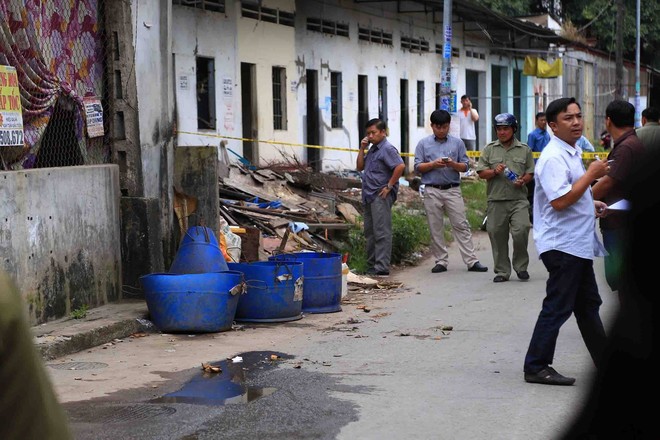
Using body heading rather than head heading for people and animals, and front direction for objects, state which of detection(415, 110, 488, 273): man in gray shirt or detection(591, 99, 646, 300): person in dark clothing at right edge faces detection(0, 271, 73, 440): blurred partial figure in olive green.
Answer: the man in gray shirt

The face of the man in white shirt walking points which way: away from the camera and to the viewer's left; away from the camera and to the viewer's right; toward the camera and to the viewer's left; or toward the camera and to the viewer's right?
toward the camera and to the viewer's right

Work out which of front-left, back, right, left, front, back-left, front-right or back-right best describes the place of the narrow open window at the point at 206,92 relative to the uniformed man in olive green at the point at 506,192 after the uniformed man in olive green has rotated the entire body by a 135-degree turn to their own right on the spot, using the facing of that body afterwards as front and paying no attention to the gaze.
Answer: front

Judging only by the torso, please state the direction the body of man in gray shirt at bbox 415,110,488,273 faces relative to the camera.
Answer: toward the camera

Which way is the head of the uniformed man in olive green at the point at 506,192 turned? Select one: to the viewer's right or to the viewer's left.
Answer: to the viewer's left

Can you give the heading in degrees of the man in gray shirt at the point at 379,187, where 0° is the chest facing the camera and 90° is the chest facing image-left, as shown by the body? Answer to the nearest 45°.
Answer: approximately 45°

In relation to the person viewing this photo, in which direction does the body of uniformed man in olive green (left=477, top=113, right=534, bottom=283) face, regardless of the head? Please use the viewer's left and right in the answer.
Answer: facing the viewer

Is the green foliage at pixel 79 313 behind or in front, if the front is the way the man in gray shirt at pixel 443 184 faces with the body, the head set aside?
in front

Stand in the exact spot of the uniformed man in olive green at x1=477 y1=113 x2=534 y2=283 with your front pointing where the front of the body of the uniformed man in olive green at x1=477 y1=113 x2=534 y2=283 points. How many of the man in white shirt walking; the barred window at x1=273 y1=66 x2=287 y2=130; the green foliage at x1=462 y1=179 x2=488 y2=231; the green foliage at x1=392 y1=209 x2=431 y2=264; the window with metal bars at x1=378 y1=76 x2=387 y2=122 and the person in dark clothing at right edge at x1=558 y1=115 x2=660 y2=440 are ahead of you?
2

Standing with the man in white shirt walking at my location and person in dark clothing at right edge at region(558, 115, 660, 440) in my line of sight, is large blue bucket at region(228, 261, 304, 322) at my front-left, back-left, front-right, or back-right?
back-right

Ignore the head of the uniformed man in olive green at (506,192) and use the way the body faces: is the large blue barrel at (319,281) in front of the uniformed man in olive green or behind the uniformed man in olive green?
in front

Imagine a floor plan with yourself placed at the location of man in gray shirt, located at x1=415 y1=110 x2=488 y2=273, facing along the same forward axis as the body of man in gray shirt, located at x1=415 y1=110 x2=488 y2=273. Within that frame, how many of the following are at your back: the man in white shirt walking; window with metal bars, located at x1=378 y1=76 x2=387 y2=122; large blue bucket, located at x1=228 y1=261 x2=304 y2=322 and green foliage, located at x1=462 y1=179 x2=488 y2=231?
2

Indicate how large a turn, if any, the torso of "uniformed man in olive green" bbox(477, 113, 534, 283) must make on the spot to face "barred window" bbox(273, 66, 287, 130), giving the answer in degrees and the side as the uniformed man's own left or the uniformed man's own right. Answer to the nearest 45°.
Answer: approximately 135° to the uniformed man's own right

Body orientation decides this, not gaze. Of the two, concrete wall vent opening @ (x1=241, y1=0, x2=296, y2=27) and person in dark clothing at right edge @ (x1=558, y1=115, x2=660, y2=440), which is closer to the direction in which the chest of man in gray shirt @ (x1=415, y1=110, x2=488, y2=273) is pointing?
the person in dark clothing at right edge

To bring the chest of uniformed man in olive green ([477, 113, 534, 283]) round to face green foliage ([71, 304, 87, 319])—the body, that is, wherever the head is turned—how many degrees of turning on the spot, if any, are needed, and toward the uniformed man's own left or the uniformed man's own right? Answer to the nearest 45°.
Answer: approximately 45° to the uniformed man's own right
